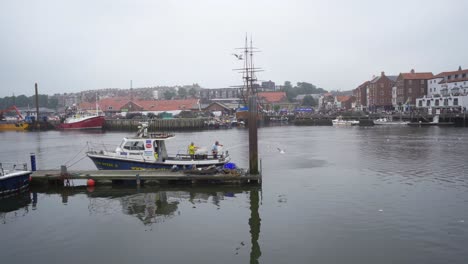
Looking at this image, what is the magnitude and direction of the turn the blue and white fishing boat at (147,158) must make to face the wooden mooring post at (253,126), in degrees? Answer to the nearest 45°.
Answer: approximately 135° to its left

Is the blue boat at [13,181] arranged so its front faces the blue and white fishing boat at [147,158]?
yes

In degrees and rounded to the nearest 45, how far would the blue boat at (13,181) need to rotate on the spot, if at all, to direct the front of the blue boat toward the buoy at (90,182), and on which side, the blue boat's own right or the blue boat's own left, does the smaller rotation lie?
0° — it already faces it

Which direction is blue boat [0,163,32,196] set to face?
to the viewer's right

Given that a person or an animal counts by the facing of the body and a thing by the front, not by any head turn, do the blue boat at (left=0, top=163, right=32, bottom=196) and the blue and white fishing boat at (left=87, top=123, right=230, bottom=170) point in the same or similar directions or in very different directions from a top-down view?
very different directions

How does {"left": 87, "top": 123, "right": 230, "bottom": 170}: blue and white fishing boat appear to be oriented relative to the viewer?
to the viewer's left

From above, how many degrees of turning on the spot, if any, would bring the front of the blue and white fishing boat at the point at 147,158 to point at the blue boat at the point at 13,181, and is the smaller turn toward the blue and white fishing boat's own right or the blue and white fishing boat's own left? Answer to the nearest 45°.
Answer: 0° — it already faces it

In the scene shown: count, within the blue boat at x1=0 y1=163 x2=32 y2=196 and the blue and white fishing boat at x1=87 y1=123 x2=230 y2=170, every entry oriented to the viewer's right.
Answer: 1

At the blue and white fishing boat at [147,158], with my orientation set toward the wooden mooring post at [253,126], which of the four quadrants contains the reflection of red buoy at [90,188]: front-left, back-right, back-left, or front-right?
back-right
